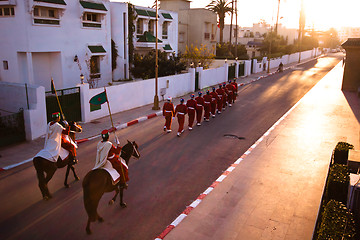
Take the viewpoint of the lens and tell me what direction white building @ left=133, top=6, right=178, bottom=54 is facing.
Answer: facing the viewer and to the right of the viewer

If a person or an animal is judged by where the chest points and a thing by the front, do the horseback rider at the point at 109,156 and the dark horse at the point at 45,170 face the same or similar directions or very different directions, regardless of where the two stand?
same or similar directions

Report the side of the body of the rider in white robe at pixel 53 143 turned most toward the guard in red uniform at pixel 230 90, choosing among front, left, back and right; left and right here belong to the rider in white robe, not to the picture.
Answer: front

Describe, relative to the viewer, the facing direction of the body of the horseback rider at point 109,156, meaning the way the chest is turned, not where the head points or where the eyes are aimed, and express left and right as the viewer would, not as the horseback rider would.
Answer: facing away from the viewer and to the right of the viewer

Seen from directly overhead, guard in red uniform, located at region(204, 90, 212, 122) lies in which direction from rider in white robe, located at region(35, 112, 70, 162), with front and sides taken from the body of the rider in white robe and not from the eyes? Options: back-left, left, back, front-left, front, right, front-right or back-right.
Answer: front

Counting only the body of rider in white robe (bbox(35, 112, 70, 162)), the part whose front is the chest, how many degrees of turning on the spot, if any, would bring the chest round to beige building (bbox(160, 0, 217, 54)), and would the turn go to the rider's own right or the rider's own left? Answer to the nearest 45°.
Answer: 0° — they already face it

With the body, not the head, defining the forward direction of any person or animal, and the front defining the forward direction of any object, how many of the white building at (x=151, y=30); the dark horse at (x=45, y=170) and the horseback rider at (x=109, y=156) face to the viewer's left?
0

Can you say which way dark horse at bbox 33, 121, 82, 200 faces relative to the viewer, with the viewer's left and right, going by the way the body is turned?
facing away from the viewer and to the right of the viewer

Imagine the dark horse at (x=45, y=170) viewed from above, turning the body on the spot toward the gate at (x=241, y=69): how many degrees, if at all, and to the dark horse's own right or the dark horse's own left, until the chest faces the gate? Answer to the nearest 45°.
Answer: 0° — it already faces it

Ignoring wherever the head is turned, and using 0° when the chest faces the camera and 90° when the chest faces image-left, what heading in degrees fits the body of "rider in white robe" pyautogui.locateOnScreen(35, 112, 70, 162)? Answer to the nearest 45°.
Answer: approximately 225°

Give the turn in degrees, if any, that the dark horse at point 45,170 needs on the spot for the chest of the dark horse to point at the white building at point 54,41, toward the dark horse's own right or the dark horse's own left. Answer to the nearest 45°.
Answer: approximately 45° to the dark horse's own left

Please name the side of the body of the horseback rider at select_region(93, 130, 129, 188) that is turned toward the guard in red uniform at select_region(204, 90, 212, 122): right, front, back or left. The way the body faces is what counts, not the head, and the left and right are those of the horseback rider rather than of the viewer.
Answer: front

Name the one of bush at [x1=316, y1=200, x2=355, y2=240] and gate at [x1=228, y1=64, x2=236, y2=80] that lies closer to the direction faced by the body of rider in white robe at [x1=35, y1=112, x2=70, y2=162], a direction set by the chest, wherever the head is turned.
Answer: the gate

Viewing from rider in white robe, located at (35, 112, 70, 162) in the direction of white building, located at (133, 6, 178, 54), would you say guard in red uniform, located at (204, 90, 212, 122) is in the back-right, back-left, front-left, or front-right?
front-right
